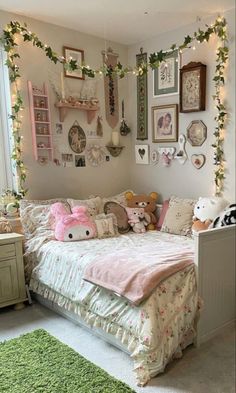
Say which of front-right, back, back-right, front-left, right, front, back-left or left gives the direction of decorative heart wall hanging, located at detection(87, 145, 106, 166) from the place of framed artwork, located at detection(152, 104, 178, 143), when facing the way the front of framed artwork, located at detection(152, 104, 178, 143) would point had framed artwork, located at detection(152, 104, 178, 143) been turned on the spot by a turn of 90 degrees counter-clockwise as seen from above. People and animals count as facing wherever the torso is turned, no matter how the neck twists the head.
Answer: back-right

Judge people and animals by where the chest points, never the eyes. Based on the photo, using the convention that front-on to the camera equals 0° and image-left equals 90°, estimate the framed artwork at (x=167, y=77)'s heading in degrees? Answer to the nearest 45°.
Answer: approximately 45°

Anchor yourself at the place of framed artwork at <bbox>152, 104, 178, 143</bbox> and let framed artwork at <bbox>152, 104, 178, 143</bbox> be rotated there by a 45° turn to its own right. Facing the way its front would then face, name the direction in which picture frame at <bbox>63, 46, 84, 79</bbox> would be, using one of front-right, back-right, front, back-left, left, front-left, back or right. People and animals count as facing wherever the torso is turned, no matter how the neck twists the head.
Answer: front

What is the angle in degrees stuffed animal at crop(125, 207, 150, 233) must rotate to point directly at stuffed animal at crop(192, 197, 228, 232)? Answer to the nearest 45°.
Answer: approximately 45° to its left

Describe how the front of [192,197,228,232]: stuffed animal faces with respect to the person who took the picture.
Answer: facing the viewer and to the left of the viewer

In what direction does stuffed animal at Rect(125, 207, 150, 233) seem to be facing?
toward the camera

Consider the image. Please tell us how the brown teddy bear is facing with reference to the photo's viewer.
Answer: facing the viewer

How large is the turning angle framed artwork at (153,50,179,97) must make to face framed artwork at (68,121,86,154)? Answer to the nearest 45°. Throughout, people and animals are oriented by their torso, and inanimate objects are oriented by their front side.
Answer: approximately 45° to its right

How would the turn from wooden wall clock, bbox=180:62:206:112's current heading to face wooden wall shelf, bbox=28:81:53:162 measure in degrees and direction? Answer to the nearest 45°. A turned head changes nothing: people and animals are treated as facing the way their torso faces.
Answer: approximately 45° to its right

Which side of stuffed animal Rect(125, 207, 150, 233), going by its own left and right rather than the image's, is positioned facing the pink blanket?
front

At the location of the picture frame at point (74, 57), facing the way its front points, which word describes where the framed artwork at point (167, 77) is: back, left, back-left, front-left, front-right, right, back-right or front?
front-left
